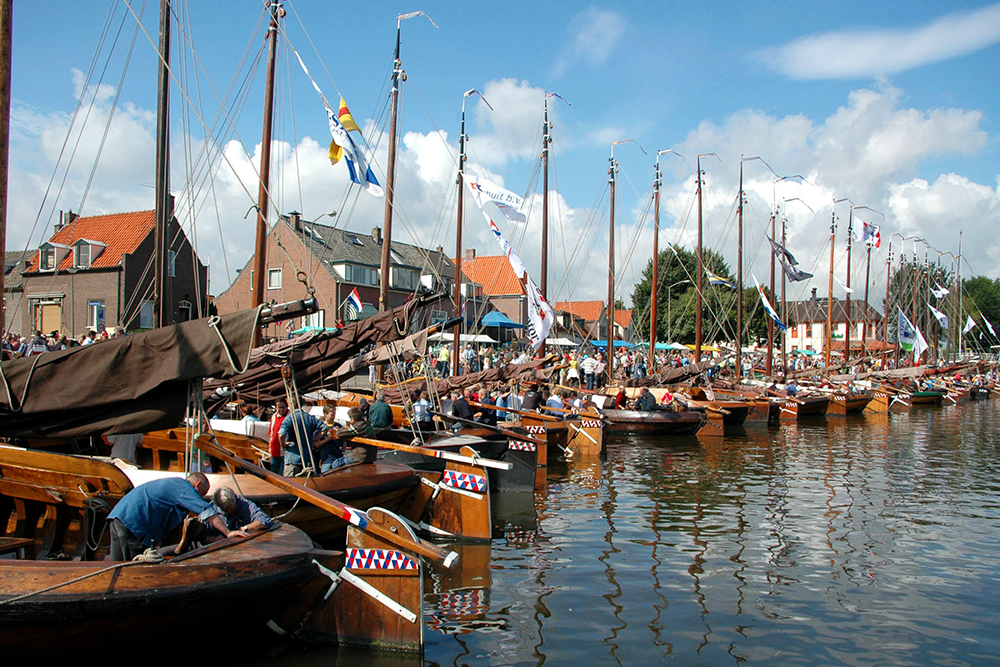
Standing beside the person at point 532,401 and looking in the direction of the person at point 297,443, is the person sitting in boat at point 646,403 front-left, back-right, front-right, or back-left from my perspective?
back-left

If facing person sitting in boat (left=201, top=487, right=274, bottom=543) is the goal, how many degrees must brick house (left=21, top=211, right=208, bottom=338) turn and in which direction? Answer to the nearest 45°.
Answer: approximately 45° to its left

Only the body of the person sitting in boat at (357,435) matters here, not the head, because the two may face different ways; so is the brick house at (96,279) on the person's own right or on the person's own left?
on the person's own right

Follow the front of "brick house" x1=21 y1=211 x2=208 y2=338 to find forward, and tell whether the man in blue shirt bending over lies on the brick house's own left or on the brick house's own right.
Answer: on the brick house's own left

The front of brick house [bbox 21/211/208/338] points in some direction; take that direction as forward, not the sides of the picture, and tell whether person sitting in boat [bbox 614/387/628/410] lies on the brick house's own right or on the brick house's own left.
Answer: on the brick house's own left

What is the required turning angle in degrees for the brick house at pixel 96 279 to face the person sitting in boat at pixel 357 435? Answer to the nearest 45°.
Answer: approximately 45° to its left

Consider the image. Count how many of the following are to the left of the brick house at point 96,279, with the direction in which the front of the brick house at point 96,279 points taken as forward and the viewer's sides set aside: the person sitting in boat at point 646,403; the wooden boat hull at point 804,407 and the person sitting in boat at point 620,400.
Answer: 3

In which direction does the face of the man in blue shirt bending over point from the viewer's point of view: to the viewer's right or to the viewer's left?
to the viewer's right
